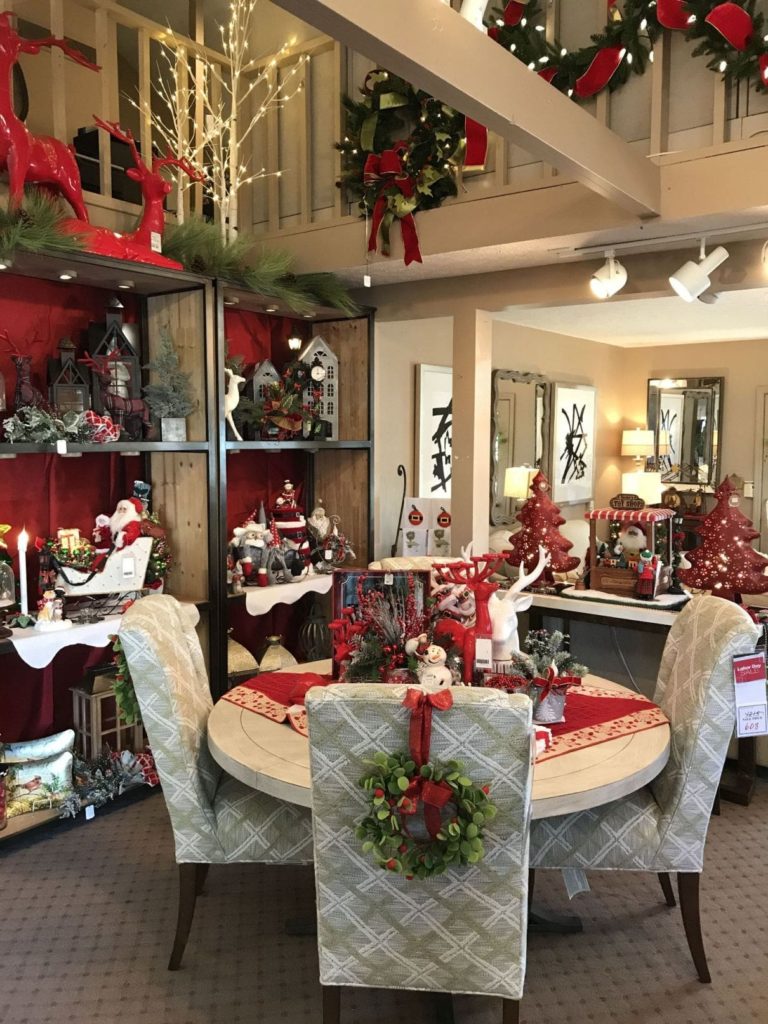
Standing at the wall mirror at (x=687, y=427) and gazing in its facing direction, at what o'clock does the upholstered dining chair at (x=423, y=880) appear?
The upholstered dining chair is roughly at 12 o'clock from the wall mirror.

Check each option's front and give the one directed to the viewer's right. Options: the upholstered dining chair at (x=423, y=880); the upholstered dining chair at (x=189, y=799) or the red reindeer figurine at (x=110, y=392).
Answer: the upholstered dining chair at (x=189, y=799)

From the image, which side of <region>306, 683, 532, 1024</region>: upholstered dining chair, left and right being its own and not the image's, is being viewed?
back

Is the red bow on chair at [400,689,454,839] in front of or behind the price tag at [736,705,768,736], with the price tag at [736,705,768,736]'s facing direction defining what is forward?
in front

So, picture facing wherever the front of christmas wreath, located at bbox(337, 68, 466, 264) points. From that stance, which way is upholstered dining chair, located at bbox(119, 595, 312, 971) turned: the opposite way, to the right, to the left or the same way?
to the left

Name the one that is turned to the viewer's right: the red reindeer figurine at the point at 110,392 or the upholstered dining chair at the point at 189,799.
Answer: the upholstered dining chair

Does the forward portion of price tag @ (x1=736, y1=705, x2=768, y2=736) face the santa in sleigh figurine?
no

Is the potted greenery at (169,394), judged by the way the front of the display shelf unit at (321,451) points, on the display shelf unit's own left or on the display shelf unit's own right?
on the display shelf unit's own right

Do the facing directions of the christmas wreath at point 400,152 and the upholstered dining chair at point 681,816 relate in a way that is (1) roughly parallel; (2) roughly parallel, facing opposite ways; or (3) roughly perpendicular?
roughly perpendicular

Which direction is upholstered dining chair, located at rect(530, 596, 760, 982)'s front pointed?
to the viewer's left

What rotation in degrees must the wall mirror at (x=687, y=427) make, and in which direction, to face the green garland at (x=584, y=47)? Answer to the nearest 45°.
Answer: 0° — it already faces it

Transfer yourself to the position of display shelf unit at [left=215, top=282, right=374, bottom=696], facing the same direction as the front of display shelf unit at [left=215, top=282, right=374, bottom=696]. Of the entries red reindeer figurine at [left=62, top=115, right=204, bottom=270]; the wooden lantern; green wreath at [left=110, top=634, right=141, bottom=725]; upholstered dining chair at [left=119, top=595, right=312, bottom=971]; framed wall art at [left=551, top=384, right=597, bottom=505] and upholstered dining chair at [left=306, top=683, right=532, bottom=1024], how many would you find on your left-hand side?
1

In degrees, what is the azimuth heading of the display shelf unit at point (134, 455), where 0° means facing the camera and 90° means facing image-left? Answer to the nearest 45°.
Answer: approximately 315°

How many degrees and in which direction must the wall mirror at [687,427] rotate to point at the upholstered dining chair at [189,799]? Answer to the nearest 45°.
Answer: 0° — it already faces it

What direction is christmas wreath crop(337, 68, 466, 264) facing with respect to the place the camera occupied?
facing the viewer
